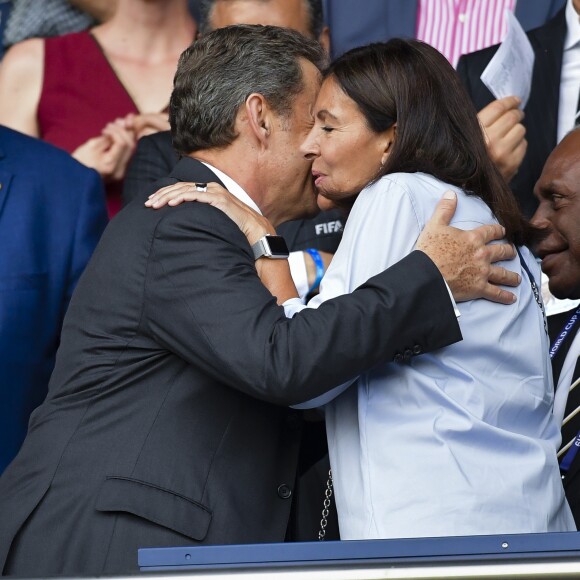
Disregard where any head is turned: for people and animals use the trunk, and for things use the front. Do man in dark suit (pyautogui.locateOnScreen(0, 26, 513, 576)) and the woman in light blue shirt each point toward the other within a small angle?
yes

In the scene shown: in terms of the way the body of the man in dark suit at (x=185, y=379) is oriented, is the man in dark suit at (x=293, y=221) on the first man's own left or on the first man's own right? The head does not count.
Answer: on the first man's own left

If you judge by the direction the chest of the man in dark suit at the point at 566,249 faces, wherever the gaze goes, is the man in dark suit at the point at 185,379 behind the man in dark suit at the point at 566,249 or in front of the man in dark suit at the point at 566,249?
in front

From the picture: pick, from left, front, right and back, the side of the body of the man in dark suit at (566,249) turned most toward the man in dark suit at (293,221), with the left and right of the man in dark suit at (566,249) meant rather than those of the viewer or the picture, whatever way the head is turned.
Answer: right

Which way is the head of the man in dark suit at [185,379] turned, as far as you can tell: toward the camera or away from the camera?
away from the camera

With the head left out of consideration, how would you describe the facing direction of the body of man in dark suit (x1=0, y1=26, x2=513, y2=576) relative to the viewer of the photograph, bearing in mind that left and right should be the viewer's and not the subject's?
facing to the right of the viewer

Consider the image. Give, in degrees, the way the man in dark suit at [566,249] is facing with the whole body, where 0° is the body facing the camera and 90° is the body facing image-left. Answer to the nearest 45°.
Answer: approximately 45°

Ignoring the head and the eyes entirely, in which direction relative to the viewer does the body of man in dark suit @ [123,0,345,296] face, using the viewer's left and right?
facing the viewer

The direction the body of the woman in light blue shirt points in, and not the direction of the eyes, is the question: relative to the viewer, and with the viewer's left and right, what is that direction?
facing to the left of the viewer

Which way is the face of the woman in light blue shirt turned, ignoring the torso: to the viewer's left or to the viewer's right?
to the viewer's left

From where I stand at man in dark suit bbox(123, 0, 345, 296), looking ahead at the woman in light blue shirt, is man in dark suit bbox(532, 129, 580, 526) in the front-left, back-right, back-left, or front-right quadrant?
front-left

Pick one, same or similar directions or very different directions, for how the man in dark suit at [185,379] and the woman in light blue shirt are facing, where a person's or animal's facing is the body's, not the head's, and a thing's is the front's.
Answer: very different directions
